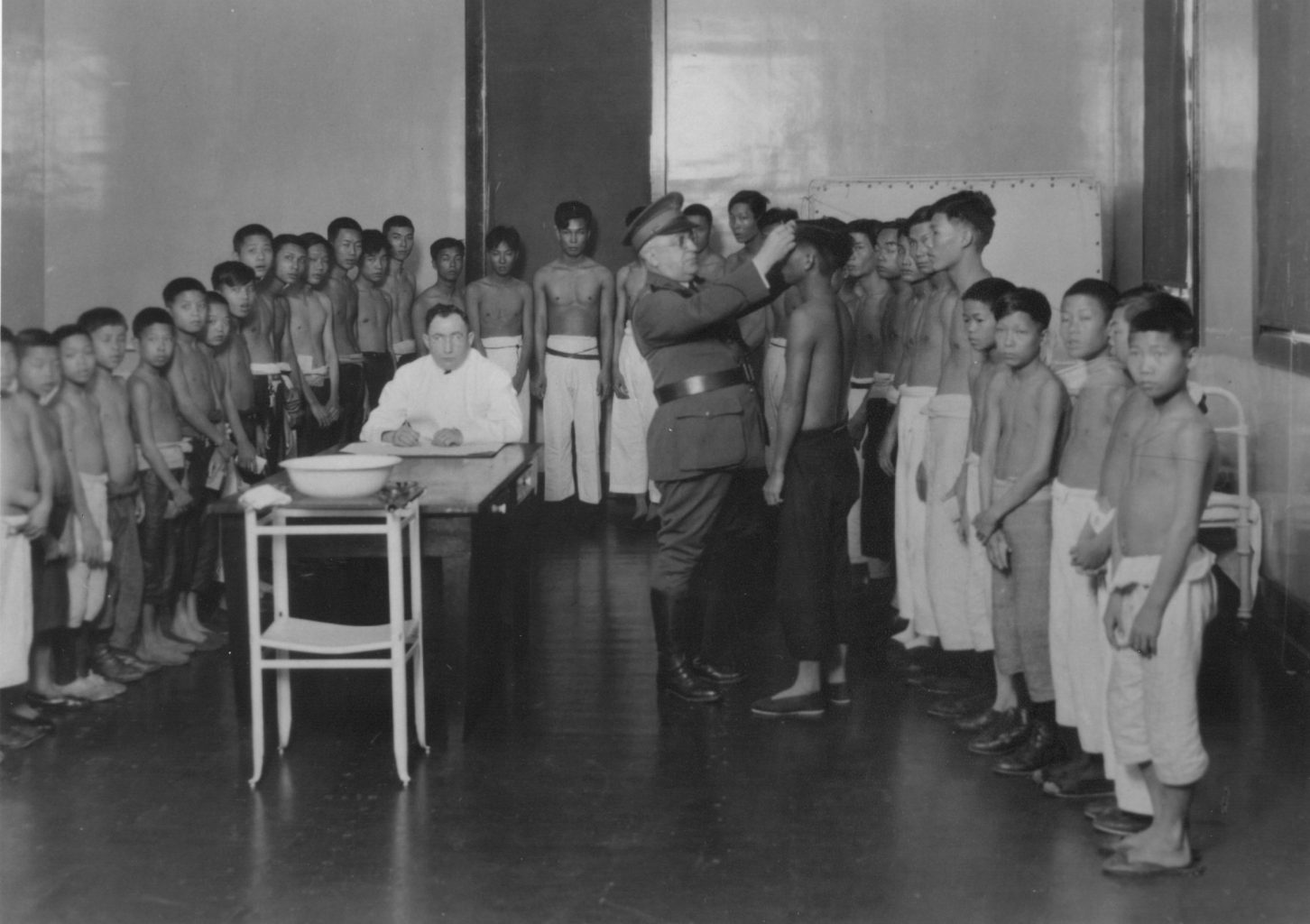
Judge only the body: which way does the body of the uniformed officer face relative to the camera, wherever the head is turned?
to the viewer's right

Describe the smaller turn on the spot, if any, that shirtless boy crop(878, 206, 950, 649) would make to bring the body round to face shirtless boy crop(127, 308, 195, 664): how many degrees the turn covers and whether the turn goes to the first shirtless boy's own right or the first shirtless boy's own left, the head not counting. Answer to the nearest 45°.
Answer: approximately 45° to the first shirtless boy's own right

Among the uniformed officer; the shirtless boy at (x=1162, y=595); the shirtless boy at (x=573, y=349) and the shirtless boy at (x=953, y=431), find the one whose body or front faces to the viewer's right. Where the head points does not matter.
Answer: the uniformed officer

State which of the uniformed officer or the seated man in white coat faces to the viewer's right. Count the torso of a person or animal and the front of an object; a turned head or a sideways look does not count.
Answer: the uniformed officer

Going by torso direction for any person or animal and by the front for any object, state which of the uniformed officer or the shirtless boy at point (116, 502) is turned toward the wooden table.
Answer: the shirtless boy

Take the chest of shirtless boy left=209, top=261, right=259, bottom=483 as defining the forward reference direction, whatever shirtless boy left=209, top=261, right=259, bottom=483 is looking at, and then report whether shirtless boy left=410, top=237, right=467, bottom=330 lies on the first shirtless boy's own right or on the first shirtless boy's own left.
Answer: on the first shirtless boy's own left

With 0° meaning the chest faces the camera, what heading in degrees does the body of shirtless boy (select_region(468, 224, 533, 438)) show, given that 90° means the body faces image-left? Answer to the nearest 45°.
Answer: approximately 0°
